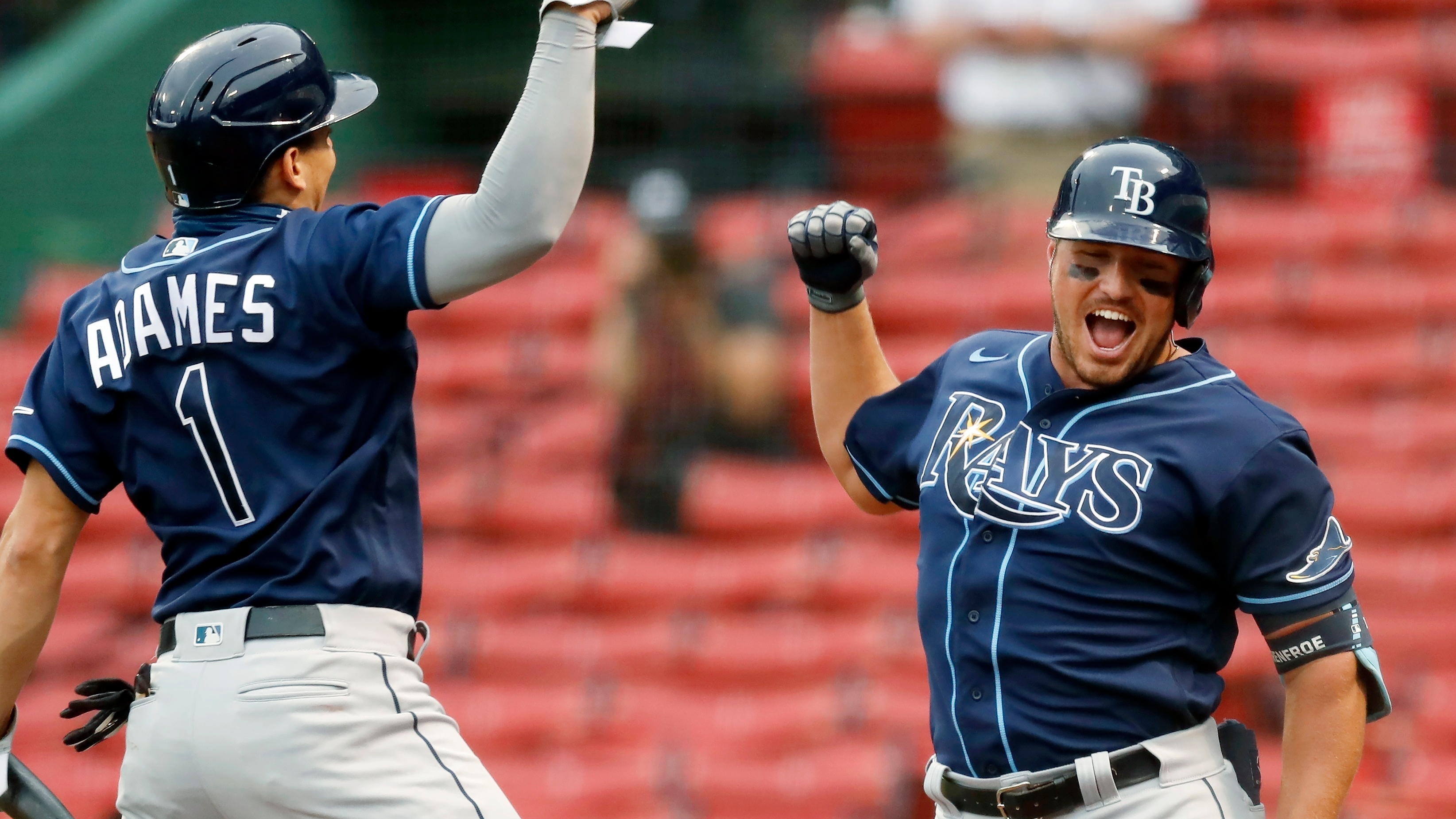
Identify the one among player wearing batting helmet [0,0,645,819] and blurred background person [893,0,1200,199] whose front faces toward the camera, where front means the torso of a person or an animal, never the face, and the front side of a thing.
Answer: the blurred background person

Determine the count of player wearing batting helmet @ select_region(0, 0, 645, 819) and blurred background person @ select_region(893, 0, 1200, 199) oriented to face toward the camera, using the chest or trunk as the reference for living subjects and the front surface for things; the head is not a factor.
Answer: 1

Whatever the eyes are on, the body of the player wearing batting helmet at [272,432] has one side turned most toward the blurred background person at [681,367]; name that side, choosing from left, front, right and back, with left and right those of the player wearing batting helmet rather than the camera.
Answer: front

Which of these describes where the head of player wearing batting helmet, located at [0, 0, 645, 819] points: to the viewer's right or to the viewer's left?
to the viewer's right

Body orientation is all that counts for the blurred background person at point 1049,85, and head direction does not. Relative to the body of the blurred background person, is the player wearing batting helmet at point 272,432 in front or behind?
in front

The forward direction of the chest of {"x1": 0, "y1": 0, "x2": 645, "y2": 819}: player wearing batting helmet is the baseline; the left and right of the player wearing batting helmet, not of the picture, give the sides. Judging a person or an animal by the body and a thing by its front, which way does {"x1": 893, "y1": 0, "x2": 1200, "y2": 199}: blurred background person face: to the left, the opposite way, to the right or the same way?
the opposite way

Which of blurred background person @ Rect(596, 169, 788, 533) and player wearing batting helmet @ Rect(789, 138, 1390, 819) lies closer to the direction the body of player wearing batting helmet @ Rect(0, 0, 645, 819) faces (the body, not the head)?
the blurred background person

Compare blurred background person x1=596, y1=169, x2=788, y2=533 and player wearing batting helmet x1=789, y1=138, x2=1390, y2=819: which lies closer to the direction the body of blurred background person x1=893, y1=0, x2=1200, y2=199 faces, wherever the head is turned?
the player wearing batting helmet

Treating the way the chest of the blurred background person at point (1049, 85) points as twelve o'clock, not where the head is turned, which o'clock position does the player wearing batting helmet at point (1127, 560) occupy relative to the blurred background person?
The player wearing batting helmet is roughly at 12 o'clock from the blurred background person.

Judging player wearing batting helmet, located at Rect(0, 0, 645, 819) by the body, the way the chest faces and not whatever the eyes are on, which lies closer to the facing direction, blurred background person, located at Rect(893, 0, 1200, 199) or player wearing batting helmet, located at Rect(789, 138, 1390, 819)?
the blurred background person

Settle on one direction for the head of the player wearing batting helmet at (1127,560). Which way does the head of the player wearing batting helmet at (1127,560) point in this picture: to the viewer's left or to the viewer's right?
to the viewer's left

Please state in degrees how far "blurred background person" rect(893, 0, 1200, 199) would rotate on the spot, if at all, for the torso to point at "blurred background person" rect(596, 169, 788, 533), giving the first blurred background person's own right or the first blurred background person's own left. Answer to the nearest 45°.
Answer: approximately 45° to the first blurred background person's own right

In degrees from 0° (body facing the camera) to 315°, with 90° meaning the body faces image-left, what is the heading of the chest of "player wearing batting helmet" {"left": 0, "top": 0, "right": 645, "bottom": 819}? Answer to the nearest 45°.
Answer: approximately 225°

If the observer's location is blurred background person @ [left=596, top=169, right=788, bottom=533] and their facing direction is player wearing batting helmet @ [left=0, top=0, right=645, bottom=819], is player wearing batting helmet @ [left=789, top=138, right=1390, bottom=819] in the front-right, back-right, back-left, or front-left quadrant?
front-left

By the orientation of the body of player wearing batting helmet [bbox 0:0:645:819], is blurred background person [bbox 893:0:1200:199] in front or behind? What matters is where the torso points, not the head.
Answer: in front
